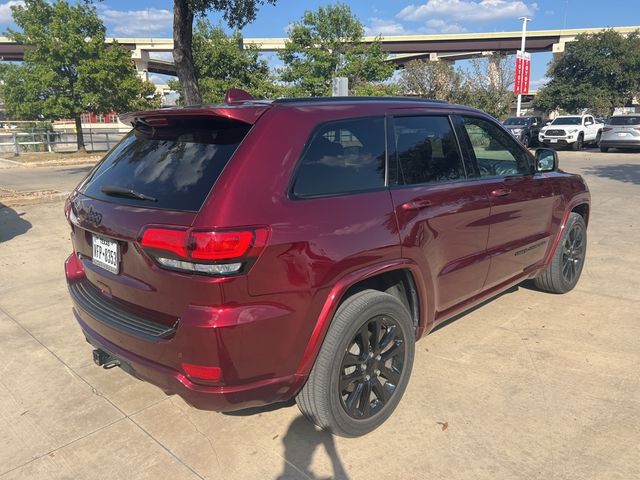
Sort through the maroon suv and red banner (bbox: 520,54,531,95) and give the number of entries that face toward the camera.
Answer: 1

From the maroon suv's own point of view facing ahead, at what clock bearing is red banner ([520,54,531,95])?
The red banner is roughly at 11 o'clock from the maroon suv.

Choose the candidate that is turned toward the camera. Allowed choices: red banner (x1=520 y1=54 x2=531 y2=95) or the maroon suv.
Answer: the red banner

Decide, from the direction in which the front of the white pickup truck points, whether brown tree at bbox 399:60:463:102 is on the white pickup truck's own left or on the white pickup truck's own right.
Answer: on the white pickup truck's own right

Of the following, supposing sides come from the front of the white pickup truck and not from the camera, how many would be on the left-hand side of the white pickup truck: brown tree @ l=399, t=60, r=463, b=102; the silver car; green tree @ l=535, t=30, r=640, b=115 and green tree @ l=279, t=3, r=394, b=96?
1

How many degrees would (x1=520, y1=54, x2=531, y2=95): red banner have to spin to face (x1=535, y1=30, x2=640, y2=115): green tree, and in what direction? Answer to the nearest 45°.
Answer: approximately 135° to its left

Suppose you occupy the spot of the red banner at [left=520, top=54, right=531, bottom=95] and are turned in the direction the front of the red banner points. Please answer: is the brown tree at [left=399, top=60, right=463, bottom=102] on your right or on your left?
on your right

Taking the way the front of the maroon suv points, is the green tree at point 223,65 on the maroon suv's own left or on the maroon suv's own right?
on the maroon suv's own left

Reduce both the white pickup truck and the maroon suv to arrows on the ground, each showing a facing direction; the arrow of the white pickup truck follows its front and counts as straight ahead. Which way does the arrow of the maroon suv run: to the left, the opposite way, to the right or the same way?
the opposite way

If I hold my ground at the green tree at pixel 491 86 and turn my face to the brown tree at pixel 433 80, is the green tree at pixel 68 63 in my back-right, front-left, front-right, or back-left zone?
front-left

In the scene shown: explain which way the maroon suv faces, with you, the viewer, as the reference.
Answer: facing away from the viewer and to the right of the viewer

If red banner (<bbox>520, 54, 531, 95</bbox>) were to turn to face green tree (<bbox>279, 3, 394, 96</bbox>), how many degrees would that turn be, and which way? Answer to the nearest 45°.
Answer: approximately 45° to its right

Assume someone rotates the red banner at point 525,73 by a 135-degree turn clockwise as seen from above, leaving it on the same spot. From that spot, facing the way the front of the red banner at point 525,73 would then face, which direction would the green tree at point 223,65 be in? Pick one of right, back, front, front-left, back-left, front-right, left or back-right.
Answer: left

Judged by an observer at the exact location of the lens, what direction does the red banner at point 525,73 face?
facing the viewer

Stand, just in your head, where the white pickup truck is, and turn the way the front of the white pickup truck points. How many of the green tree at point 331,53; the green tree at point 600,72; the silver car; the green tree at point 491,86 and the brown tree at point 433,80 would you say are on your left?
1

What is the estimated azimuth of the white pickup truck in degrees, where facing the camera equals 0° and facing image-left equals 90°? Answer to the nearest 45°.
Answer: approximately 45°

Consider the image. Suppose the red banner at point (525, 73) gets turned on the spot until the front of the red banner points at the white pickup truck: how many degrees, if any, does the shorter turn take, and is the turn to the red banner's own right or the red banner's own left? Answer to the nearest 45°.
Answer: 0° — it already faces it

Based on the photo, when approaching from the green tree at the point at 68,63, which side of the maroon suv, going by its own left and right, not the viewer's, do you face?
left
